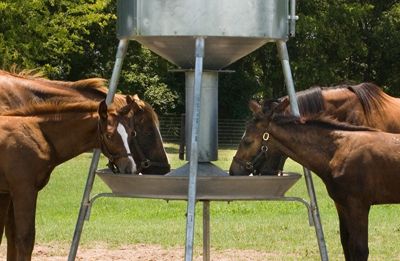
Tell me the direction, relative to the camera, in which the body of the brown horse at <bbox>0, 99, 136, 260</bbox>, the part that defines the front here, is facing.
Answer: to the viewer's right

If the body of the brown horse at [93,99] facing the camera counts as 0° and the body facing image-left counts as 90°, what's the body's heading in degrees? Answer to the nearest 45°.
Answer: approximately 270°

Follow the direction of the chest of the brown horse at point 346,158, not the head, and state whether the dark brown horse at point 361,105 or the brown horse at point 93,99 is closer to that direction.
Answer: the brown horse

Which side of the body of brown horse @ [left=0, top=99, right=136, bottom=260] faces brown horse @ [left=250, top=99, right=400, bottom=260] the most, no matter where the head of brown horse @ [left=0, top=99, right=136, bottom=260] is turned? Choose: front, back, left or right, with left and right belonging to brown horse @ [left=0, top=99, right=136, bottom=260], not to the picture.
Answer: front

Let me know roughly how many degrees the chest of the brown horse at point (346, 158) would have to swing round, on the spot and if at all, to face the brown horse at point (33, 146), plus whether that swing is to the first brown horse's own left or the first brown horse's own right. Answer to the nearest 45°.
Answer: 0° — it already faces it

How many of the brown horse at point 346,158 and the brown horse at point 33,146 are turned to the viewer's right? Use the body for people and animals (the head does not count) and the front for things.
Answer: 1

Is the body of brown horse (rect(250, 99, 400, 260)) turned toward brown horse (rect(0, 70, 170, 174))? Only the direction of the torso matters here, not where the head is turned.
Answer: yes

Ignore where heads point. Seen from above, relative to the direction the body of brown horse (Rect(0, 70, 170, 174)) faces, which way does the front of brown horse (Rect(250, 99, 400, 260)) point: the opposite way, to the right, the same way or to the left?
the opposite way

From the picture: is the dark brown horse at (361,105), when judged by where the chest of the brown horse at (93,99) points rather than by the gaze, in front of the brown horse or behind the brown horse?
in front

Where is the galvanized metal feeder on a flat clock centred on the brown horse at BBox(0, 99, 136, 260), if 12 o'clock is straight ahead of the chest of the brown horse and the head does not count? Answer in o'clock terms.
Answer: The galvanized metal feeder is roughly at 1 o'clock from the brown horse.

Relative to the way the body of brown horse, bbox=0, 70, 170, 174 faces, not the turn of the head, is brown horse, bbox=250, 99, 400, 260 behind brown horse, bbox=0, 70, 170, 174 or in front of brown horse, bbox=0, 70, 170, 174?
in front

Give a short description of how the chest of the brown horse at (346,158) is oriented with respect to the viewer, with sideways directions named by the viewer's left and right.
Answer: facing to the left of the viewer
